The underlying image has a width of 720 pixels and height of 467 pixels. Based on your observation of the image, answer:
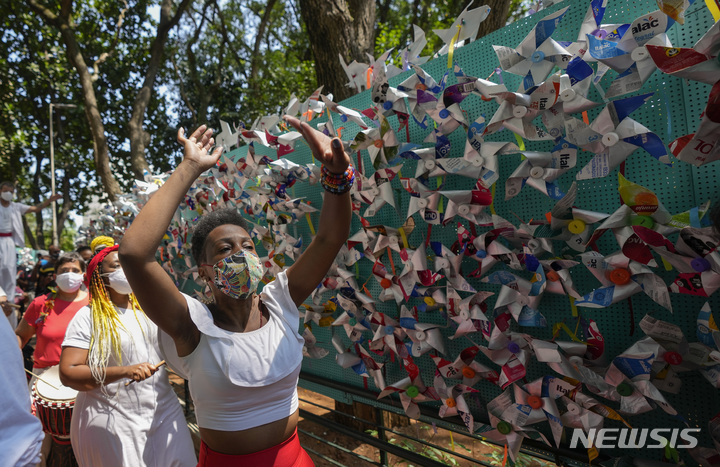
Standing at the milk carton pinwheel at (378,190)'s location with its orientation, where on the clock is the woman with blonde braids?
The woman with blonde braids is roughly at 1 o'clock from the milk carton pinwheel.

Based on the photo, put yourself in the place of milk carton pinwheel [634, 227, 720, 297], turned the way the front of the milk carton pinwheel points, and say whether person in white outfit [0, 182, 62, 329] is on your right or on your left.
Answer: on your right

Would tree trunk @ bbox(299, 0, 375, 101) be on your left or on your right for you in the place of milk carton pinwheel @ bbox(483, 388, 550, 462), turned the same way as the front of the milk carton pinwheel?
on your right
